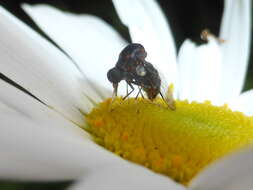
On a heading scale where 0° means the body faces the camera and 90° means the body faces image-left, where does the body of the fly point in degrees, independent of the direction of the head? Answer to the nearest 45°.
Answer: approximately 90°
